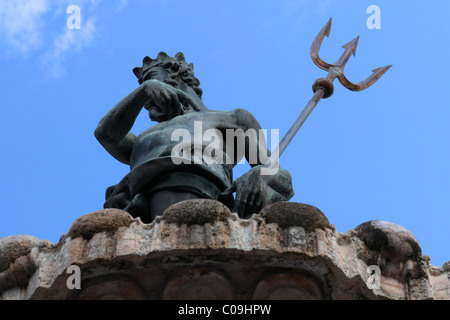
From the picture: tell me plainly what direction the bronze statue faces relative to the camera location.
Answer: facing the viewer and to the left of the viewer
